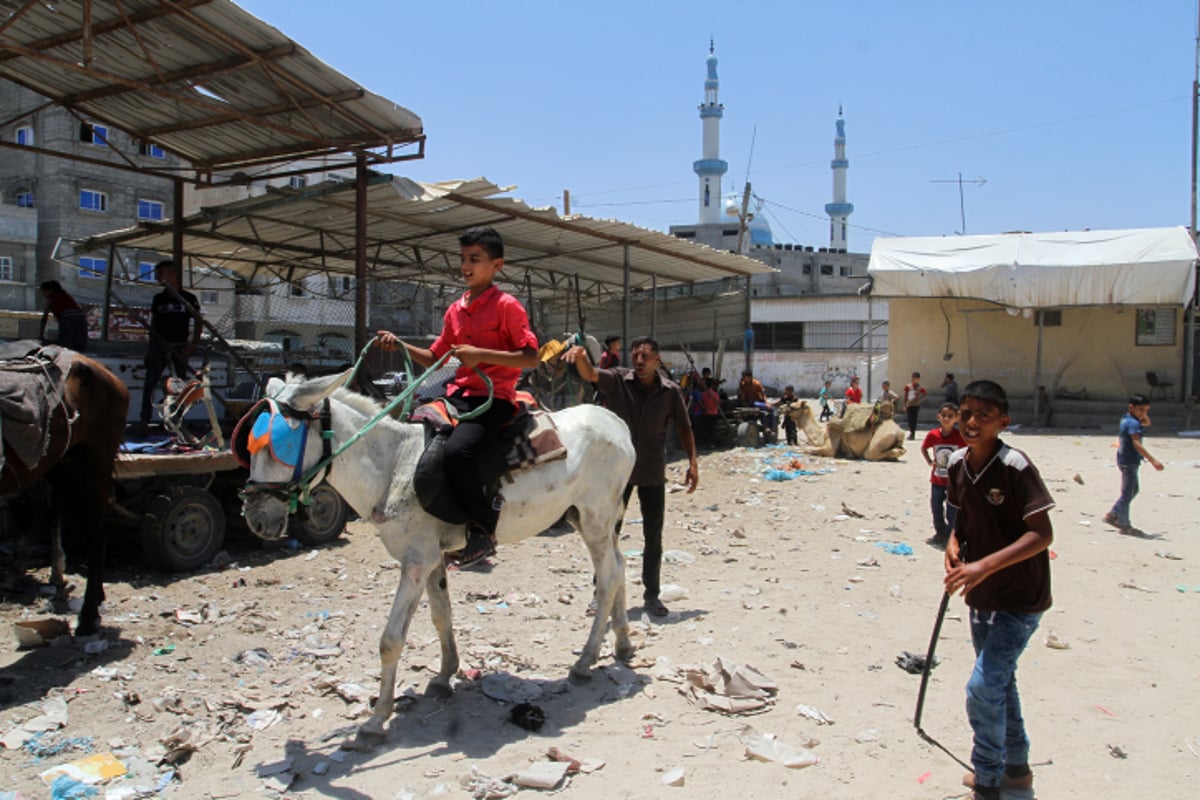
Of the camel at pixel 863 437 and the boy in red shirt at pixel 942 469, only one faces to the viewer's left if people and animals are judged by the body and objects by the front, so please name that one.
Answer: the camel

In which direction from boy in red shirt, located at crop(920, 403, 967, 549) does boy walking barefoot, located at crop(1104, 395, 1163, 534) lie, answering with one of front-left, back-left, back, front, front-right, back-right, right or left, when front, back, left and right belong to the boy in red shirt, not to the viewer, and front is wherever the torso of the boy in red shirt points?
back-left

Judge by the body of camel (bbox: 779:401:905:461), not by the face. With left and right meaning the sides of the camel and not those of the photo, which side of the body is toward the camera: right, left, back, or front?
left

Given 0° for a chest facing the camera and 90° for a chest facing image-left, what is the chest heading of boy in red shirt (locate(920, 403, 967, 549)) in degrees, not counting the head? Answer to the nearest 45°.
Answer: approximately 0°

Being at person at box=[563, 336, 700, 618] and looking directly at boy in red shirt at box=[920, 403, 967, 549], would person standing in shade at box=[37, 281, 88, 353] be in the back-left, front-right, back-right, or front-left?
back-left
